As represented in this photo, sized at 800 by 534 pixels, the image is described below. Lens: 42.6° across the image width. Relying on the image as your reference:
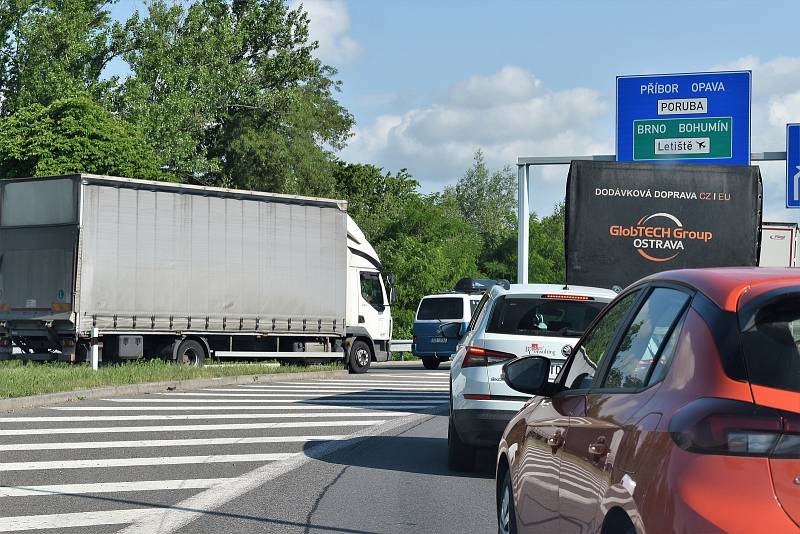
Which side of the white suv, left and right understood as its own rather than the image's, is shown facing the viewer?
back

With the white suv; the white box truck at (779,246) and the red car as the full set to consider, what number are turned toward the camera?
0

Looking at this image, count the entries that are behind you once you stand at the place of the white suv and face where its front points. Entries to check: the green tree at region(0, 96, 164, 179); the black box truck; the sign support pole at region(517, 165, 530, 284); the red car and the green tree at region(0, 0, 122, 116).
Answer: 1

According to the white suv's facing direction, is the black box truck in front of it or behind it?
in front

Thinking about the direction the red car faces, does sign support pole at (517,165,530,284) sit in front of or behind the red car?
in front

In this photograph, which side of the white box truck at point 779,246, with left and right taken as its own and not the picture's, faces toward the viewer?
back

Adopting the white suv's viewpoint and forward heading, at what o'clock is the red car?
The red car is roughly at 6 o'clock from the white suv.
